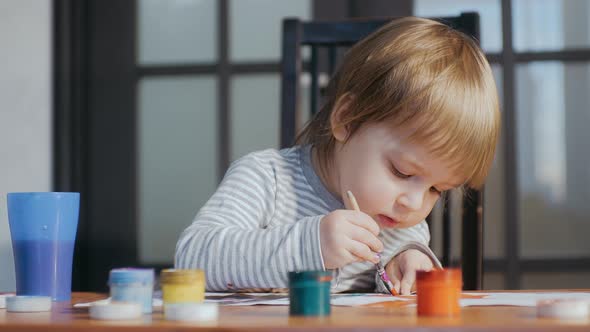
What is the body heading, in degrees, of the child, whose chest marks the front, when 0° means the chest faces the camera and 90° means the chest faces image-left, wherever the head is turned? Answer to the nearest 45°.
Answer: approximately 315°

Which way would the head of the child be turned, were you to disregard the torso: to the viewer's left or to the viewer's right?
to the viewer's right
